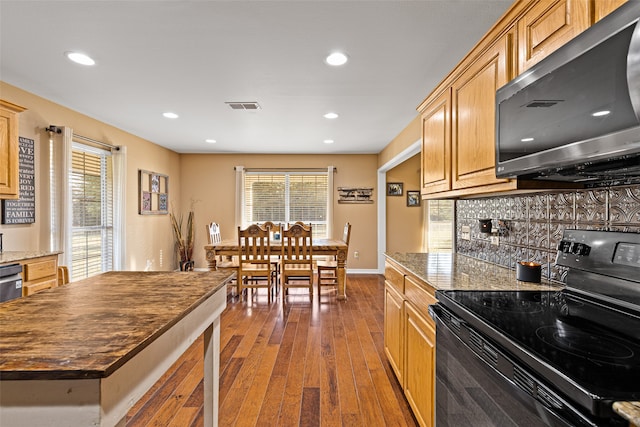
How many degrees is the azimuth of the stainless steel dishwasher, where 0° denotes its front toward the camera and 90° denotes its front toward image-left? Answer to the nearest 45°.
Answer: approximately 315°

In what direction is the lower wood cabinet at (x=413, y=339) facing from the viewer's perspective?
to the viewer's left

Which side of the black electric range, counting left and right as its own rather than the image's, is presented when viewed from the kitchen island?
front

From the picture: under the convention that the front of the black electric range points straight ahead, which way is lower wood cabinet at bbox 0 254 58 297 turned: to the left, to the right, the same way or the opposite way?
the opposite way

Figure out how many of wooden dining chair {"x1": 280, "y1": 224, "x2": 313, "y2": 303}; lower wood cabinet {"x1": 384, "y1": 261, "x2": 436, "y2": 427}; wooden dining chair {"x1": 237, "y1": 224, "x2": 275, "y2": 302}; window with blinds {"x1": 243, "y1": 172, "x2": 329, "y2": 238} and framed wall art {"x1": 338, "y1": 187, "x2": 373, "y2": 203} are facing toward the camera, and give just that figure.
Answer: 2

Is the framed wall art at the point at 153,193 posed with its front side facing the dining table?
yes

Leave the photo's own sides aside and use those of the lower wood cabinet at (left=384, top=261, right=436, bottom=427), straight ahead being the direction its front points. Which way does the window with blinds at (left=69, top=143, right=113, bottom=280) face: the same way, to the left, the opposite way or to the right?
the opposite way

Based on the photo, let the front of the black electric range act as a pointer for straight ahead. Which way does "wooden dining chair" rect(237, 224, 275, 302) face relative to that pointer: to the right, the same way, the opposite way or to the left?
to the right

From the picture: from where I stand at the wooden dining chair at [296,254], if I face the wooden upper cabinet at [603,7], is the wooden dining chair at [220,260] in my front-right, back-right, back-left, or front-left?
back-right

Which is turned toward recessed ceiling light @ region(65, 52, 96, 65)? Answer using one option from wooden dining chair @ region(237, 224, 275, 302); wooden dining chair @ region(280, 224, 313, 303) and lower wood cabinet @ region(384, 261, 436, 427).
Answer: the lower wood cabinet

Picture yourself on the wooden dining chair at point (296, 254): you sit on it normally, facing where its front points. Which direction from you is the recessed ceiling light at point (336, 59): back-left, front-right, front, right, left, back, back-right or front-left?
back

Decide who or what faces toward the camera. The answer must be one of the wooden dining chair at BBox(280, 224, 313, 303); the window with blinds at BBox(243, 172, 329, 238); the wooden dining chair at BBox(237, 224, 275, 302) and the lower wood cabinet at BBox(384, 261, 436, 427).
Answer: the window with blinds

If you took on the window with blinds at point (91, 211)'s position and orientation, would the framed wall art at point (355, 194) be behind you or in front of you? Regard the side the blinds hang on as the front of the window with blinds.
in front

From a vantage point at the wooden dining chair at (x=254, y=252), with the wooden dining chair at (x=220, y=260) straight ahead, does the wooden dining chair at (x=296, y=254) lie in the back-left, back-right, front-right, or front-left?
back-right

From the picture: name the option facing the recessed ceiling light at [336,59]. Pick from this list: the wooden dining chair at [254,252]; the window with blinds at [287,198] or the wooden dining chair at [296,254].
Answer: the window with blinds

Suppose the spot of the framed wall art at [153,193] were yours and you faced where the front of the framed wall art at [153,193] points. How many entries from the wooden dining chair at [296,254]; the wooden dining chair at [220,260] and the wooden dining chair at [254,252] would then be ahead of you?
3

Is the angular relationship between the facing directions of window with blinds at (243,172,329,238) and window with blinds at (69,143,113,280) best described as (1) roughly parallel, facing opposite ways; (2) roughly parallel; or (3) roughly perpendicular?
roughly perpendicular
